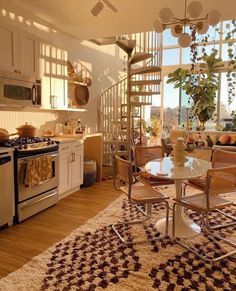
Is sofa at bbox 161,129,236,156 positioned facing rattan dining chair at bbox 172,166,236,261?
yes

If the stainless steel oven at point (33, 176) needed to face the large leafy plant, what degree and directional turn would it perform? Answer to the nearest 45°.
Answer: approximately 90° to its left

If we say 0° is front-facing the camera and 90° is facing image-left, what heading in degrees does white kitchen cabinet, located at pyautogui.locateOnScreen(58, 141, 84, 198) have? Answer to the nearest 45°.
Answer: approximately 315°

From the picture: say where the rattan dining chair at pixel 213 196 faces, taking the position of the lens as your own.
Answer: facing away from the viewer and to the left of the viewer

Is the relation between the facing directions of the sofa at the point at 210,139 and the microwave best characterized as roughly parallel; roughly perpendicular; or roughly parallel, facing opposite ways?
roughly perpendicular

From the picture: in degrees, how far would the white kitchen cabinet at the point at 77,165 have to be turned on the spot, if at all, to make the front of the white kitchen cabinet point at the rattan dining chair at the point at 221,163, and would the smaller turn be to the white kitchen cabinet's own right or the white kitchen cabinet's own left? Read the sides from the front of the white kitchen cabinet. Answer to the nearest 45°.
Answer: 0° — it already faces it

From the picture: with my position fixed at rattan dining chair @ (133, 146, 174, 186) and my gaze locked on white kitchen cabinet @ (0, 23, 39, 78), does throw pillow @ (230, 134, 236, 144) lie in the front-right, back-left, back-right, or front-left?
back-right

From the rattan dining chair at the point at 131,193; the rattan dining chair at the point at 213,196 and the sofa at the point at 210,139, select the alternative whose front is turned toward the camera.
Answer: the sofa

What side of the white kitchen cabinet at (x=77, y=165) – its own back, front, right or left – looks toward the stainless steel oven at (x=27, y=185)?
right

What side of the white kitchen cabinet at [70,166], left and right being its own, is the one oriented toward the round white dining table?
front

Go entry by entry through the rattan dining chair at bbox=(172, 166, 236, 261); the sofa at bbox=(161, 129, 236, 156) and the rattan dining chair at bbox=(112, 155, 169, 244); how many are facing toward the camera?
1
